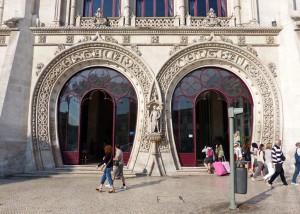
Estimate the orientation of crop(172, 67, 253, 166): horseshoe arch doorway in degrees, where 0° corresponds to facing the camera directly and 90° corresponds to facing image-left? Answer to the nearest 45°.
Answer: approximately 0°

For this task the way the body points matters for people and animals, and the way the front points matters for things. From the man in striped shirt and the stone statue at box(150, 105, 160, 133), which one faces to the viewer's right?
the man in striped shirt

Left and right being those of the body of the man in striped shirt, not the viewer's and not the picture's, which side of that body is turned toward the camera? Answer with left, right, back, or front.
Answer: right

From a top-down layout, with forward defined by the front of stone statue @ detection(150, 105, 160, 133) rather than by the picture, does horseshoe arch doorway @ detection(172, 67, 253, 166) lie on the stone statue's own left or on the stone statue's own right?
on the stone statue's own left

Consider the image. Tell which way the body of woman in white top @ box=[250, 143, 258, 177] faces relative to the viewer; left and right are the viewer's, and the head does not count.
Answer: facing to the left of the viewer

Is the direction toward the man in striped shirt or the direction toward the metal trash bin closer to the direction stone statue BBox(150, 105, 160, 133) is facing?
the metal trash bin

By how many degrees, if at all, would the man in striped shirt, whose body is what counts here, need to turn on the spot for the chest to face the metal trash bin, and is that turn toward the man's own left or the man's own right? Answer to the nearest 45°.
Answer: approximately 90° to the man's own right
